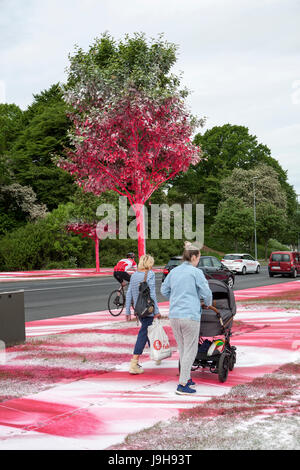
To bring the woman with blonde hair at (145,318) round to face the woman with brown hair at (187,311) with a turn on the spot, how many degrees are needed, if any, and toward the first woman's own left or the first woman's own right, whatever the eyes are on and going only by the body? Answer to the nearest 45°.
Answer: approximately 135° to the first woman's own right

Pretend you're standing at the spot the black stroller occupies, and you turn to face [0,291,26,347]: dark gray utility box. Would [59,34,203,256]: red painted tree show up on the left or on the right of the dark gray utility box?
right

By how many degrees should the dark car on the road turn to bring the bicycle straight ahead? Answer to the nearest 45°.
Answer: approximately 135° to its right

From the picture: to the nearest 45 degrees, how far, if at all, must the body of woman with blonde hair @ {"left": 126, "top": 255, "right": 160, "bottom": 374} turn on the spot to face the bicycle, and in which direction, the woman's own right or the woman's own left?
approximately 45° to the woman's own left

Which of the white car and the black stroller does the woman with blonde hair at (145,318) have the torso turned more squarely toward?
the white car
